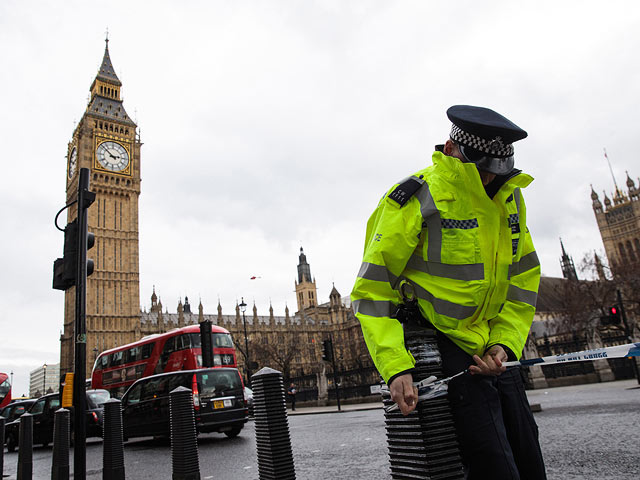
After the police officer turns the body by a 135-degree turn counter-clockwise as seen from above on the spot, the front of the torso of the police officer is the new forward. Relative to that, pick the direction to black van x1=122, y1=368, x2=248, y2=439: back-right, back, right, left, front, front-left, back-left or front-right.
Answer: front-left

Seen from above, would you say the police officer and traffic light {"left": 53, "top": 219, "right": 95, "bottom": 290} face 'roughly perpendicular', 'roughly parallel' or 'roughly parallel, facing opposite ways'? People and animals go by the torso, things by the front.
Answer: roughly perpendicular

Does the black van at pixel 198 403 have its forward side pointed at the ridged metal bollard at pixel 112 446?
no

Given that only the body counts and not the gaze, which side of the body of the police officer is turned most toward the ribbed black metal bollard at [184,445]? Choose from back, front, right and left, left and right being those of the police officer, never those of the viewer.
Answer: back

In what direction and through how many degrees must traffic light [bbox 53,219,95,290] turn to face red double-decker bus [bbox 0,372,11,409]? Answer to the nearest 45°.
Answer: approximately 90° to its left

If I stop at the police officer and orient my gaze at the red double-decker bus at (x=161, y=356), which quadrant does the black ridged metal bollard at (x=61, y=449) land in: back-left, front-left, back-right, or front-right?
front-left
